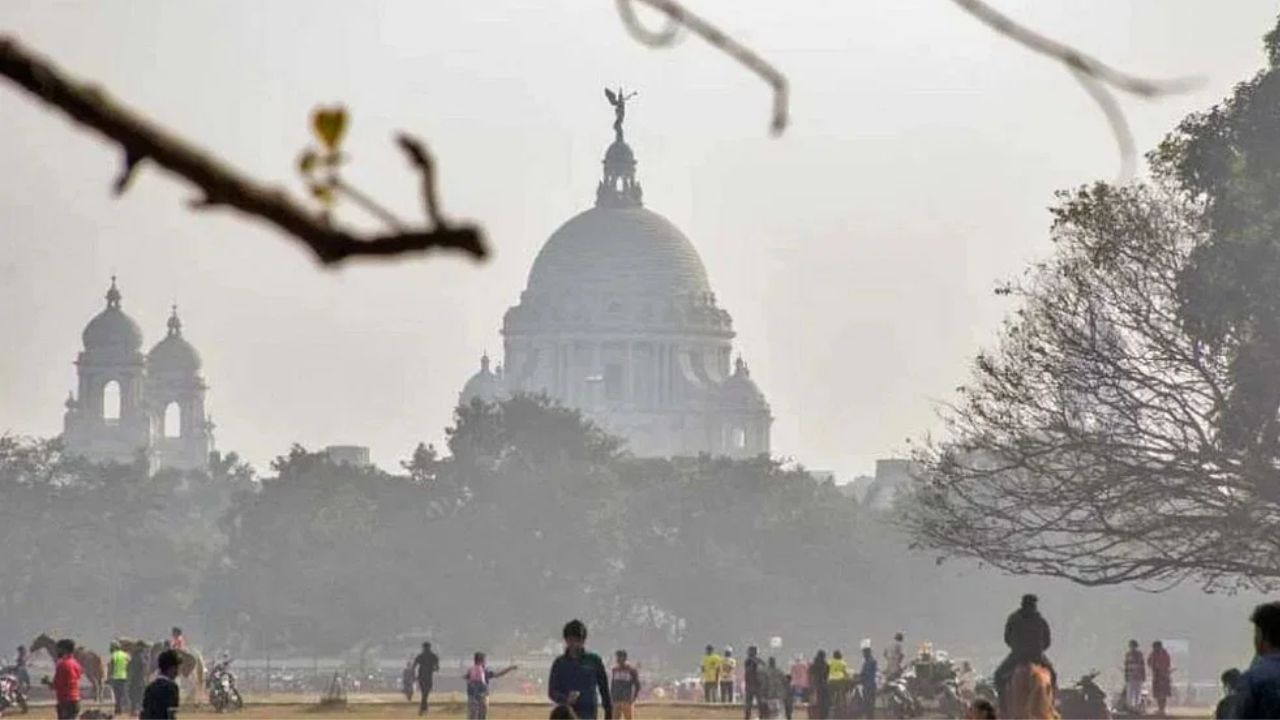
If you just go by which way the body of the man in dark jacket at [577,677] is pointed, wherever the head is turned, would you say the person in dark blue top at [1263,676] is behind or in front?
in front

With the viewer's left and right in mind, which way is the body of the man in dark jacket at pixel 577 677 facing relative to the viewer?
facing the viewer

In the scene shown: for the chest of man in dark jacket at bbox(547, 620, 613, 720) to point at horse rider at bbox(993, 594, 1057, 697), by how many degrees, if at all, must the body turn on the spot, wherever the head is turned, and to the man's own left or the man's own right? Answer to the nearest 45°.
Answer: approximately 135° to the man's own left

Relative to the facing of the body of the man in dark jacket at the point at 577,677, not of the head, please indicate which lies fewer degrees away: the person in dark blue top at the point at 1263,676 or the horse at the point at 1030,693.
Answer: the person in dark blue top

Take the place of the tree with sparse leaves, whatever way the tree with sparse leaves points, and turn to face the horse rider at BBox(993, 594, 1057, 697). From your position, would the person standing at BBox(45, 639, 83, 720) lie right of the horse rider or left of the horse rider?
right

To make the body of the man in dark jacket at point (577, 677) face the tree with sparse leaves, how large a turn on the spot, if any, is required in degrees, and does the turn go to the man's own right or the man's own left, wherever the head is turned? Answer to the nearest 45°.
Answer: approximately 180°
